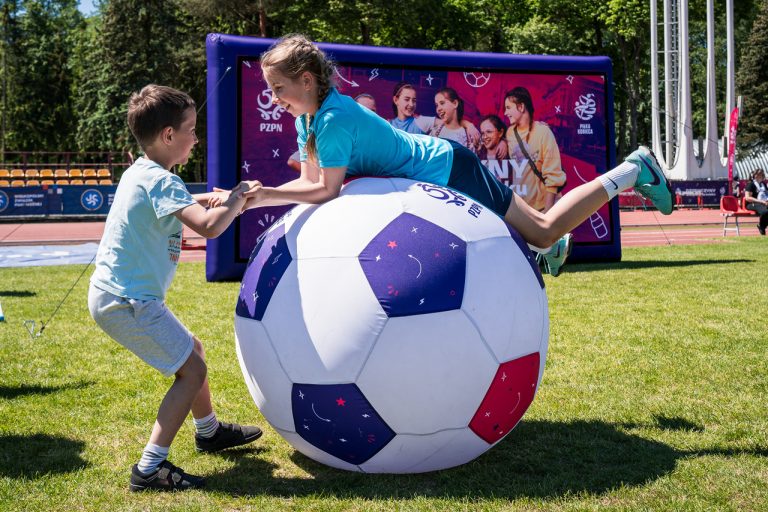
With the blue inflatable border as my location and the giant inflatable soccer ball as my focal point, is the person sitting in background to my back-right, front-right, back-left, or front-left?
back-left

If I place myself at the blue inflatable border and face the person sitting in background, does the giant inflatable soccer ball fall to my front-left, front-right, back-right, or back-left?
back-right

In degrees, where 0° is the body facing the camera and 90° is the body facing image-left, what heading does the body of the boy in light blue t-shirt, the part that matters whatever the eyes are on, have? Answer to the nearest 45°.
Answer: approximately 270°

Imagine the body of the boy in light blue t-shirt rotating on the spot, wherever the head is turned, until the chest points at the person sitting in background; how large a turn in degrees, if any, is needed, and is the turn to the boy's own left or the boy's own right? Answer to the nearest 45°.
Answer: approximately 45° to the boy's own left

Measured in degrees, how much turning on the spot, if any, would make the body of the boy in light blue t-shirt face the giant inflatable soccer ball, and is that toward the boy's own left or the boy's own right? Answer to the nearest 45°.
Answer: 0° — they already face it
